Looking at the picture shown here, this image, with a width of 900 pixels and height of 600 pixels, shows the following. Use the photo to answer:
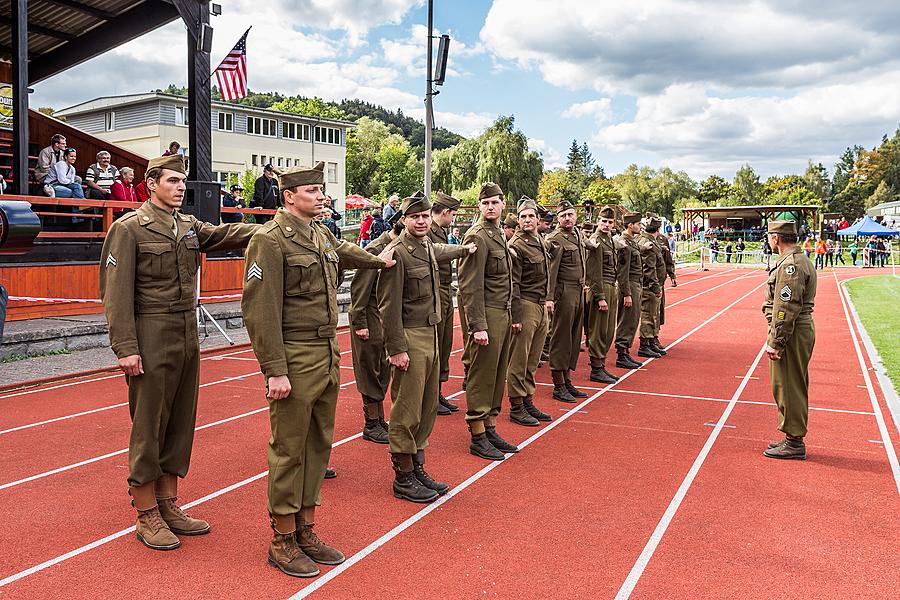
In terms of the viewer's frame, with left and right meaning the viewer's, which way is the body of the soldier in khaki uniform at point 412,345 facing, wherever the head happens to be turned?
facing the viewer and to the right of the viewer

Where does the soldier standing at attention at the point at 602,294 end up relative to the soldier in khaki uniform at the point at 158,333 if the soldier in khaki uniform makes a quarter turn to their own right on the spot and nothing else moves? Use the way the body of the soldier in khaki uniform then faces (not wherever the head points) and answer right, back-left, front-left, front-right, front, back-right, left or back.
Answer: back

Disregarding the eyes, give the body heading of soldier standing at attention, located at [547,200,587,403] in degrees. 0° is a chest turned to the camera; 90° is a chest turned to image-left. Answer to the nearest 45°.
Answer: approximately 315°

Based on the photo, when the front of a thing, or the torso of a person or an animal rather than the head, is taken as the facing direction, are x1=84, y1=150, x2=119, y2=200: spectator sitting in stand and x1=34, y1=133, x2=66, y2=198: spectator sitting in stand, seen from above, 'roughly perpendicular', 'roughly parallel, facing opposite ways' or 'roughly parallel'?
roughly parallel

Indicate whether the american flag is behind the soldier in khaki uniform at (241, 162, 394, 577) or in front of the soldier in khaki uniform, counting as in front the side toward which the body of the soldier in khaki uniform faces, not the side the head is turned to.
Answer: behind

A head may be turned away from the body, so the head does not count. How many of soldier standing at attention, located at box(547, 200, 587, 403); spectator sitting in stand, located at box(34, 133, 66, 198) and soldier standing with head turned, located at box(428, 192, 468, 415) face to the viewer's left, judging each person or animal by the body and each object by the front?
0

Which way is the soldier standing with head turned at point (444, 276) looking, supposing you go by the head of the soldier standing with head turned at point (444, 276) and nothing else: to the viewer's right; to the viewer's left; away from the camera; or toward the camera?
to the viewer's right

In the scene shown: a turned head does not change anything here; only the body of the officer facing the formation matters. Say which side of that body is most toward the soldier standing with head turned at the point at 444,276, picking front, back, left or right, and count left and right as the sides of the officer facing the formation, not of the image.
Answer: front

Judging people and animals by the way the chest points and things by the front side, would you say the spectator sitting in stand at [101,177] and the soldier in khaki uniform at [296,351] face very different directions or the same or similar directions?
same or similar directions

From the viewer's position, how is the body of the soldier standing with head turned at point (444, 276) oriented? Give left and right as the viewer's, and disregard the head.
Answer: facing to the right of the viewer

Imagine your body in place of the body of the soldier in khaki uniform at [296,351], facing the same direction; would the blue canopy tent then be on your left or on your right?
on your left

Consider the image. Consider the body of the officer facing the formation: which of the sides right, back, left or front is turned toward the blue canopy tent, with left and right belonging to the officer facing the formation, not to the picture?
right

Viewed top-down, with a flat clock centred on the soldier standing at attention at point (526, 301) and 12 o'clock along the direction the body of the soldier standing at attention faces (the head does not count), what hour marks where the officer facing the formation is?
The officer facing the formation is roughly at 11 o'clock from the soldier standing at attention.
